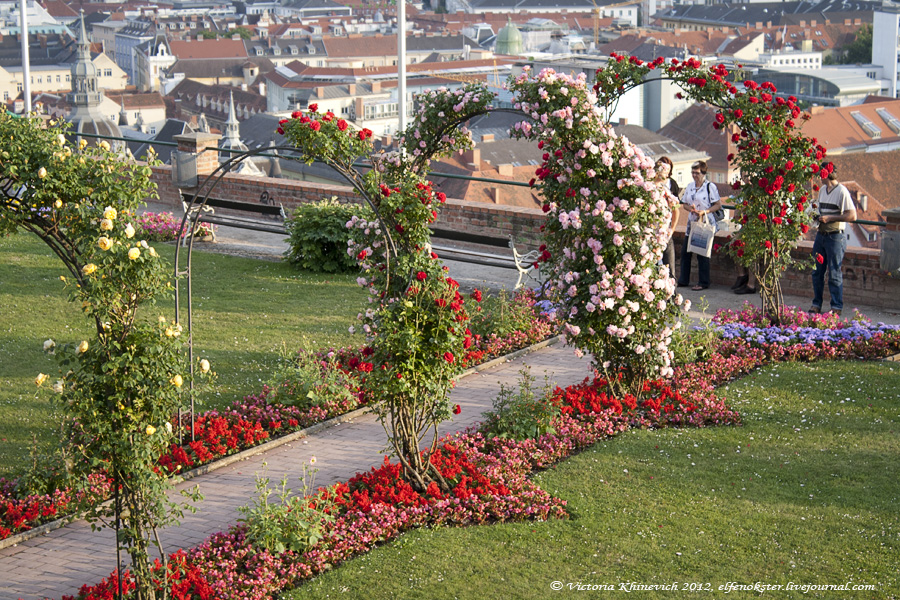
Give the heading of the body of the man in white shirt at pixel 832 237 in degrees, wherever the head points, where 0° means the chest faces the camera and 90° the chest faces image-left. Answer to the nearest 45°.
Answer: approximately 45°

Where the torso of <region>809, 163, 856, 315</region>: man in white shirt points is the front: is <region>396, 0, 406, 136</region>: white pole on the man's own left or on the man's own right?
on the man's own right

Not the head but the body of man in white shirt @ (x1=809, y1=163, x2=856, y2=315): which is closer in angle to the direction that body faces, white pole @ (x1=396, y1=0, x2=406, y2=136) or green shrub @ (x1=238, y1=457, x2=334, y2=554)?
the green shrub

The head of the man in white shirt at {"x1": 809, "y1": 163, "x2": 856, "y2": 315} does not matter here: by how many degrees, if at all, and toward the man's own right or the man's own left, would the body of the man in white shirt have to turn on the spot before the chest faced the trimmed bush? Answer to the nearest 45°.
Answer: approximately 45° to the man's own right

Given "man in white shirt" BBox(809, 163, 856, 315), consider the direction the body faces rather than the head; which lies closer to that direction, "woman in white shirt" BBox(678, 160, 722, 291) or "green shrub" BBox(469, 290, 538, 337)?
the green shrub
